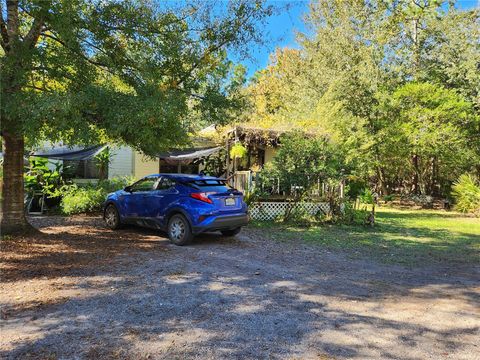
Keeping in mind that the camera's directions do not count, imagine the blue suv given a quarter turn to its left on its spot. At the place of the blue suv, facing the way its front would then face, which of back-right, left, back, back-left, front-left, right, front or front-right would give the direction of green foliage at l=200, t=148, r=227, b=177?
back-right

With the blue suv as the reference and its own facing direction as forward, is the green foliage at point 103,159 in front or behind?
in front

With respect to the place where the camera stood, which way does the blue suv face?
facing away from the viewer and to the left of the viewer

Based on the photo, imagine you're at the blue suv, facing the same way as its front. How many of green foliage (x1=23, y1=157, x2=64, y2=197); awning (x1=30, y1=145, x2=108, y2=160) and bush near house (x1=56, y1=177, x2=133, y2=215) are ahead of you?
3

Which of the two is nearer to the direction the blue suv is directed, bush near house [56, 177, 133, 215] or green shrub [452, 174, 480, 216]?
the bush near house

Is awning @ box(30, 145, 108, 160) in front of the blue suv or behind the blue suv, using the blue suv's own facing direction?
in front

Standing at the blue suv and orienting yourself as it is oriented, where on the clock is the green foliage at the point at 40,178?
The green foliage is roughly at 12 o'clock from the blue suv.

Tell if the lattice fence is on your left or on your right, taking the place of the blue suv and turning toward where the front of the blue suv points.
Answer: on your right

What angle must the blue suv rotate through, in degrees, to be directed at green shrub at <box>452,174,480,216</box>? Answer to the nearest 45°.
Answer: approximately 90° to its right

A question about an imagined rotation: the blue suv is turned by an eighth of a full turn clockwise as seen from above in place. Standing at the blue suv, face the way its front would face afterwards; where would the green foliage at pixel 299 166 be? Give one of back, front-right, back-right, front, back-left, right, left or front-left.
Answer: front-right

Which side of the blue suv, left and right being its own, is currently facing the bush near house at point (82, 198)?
front
